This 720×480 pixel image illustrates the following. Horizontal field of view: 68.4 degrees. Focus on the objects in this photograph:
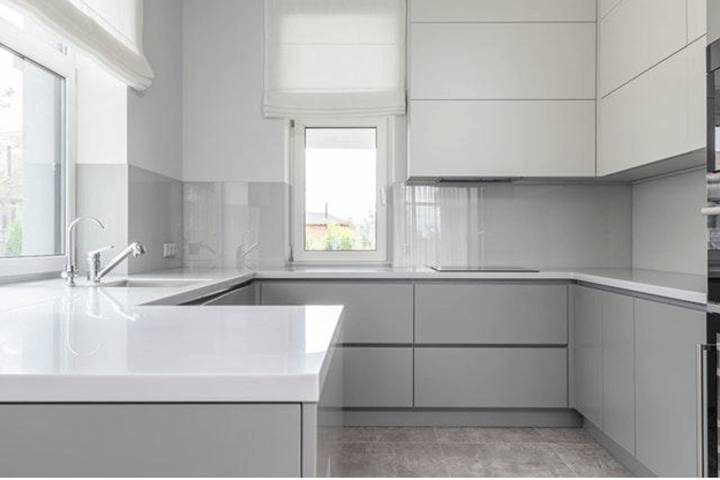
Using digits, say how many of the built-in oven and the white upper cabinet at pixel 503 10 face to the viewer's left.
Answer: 1

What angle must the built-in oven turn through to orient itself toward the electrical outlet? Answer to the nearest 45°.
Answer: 0° — it already faces it

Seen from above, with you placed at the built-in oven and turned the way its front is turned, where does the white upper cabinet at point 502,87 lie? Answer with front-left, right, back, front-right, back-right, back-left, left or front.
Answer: front-right

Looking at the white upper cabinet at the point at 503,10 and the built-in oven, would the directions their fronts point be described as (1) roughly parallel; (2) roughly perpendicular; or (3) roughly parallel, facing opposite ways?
roughly perpendicular

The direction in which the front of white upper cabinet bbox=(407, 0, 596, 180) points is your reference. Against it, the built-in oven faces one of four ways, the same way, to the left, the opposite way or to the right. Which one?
to the right

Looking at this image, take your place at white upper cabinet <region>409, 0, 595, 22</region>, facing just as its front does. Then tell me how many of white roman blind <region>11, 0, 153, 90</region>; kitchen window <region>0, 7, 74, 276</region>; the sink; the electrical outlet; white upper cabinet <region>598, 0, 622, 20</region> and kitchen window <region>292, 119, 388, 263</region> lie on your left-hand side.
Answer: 1

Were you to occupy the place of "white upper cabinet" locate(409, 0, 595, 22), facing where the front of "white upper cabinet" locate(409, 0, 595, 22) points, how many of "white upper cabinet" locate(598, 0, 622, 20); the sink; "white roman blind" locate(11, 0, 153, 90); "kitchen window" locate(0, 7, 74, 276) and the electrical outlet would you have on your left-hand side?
1

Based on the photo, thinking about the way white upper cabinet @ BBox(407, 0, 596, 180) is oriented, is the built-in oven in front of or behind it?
in front

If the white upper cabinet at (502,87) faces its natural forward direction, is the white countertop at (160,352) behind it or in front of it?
in front

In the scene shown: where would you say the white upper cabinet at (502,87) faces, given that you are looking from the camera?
facing the viewer

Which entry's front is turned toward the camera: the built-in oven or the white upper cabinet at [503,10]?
the white upper cabinet

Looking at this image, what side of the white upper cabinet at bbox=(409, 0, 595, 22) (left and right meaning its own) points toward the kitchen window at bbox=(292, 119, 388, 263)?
right

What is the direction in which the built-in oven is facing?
to the viewer's left
